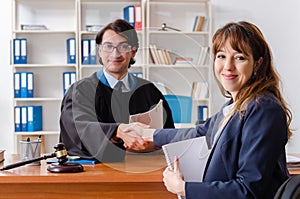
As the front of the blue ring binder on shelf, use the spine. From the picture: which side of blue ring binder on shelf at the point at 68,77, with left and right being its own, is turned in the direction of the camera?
front

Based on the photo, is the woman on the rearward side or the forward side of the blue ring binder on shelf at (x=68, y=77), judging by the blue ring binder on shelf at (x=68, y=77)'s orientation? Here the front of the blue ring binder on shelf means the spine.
on the forward side

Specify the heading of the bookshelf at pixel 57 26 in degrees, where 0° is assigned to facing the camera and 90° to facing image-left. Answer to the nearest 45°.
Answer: approximately 0°

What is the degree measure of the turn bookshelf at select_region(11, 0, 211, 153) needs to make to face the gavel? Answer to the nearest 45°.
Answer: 0° — it already faces it

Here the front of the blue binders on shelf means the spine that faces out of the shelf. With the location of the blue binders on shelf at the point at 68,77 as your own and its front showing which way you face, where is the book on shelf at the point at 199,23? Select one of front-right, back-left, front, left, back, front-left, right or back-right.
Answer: left

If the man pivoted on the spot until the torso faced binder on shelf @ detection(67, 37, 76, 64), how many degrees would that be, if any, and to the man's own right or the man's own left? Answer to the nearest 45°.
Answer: approximately 180°
